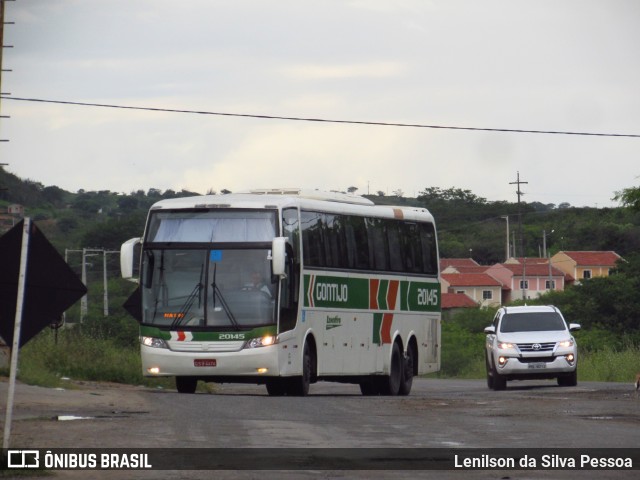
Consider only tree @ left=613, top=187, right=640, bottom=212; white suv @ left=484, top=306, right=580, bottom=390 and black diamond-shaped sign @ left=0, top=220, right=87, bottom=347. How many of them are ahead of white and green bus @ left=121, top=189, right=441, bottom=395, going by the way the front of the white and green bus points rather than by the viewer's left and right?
1

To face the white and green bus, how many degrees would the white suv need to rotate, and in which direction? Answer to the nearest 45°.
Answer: approximately 45° to its right

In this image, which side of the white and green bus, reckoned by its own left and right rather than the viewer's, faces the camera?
front

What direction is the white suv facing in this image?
toward the camera

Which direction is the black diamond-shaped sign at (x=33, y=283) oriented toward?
away from the camera

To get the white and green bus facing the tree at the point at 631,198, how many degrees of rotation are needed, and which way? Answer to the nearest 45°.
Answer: approximately 135° to its left

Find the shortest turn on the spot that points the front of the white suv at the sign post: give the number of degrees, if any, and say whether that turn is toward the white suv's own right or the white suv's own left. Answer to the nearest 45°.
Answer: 0° — it already faces it

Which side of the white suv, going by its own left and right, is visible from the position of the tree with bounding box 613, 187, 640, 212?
back

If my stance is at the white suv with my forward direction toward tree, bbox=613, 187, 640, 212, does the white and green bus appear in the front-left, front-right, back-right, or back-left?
back-left

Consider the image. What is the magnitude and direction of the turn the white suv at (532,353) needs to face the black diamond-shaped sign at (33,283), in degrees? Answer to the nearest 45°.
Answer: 0° — it already faces it

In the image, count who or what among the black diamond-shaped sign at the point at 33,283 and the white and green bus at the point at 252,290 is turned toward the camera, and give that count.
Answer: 1

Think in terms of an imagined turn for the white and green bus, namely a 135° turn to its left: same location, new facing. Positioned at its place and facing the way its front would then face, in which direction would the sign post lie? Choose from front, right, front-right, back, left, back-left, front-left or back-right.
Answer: back-right

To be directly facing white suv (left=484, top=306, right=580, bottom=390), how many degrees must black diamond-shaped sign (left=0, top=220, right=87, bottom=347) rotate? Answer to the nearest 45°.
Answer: approximately 45° to its right

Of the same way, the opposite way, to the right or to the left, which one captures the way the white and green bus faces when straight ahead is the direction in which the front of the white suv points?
the same way

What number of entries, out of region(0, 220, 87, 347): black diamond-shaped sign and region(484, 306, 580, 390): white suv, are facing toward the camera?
1

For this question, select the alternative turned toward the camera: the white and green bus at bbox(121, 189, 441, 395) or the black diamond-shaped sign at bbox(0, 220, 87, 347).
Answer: the white and green bus

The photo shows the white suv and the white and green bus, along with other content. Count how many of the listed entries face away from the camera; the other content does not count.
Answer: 0

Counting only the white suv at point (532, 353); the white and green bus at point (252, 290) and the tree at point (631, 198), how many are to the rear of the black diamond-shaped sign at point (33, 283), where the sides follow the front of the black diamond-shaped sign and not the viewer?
0

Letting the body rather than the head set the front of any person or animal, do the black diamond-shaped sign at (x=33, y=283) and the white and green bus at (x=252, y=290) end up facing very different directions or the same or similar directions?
very different directions

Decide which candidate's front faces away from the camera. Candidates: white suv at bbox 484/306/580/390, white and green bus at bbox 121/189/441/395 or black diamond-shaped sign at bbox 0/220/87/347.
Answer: the black diamond-shaped sign
